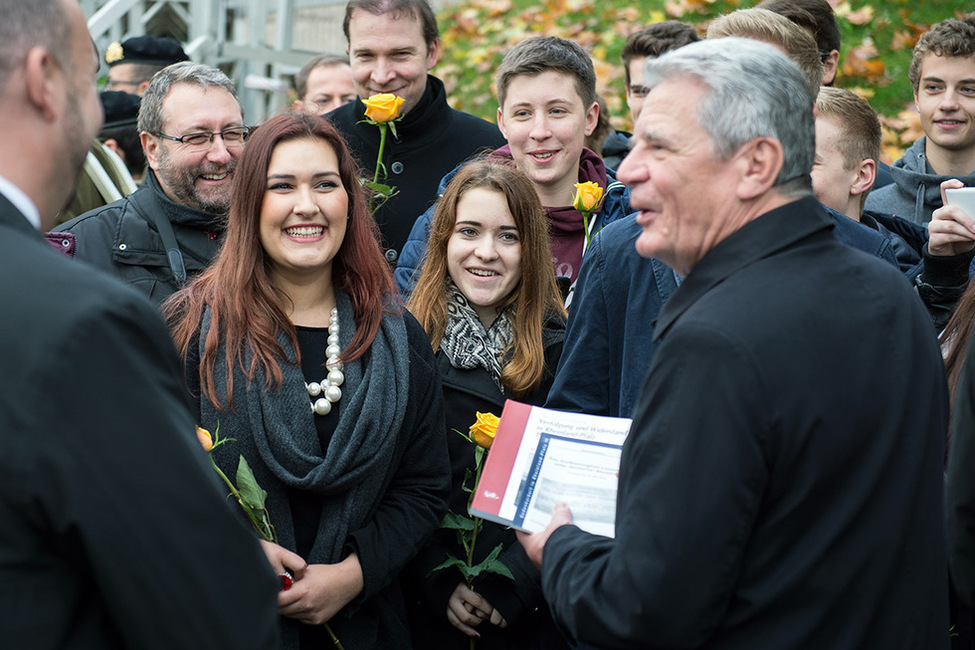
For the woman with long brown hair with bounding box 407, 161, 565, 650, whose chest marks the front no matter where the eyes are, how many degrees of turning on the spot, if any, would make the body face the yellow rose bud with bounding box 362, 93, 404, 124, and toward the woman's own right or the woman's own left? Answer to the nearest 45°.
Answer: approximately 135° to the woman's own right

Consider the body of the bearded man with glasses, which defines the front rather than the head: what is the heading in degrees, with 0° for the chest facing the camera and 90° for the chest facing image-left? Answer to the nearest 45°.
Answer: approximately 315°

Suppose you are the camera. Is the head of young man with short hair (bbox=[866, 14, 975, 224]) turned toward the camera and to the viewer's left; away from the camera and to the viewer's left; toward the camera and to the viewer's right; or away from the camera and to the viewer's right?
toward the camera and to the viewer's left

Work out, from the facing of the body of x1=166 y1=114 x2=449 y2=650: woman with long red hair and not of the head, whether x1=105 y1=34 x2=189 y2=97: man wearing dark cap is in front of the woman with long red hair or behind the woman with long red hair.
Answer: behind

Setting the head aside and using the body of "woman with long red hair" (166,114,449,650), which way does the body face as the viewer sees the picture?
toward the camera

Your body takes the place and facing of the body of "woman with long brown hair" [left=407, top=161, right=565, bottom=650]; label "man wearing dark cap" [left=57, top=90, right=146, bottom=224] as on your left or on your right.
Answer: on your right

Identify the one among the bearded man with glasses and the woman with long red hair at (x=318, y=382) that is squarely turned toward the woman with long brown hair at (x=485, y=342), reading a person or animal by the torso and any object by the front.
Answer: the bearded man with glasses

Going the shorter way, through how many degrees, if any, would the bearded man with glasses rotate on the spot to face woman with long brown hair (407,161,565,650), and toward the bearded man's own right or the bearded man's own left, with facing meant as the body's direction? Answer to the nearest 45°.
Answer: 0° — they already face them

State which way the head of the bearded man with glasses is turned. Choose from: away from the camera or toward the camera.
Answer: toward the camera

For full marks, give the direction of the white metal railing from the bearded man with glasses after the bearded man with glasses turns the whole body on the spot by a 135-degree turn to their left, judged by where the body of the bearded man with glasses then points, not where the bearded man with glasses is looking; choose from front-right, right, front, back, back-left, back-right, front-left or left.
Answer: front

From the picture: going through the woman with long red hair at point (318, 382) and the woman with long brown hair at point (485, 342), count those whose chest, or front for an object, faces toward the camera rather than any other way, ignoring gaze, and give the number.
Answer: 2

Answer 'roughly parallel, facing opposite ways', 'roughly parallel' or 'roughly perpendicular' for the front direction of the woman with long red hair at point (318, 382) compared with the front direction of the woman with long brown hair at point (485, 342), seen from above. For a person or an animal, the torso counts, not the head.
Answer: roughly parallel

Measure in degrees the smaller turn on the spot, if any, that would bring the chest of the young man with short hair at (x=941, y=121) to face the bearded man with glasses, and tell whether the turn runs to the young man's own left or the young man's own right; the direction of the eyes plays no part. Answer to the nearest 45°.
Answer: approximately 45° to the young man's own right

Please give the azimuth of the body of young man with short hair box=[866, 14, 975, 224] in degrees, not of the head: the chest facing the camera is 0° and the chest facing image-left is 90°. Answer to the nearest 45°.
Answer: approximately 0°

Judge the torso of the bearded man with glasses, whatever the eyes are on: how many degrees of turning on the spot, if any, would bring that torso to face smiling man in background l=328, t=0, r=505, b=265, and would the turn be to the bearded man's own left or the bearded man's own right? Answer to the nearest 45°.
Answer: approximately 90° to the bearded man's own left

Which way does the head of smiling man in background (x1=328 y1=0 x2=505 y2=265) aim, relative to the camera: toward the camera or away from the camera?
toward the camera

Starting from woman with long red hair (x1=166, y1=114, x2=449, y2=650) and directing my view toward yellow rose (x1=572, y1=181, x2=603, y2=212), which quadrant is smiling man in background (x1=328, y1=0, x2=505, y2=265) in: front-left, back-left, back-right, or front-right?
front-left
